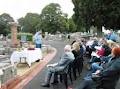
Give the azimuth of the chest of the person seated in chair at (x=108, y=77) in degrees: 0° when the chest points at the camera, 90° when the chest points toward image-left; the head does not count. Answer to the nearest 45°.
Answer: approximately 90°
